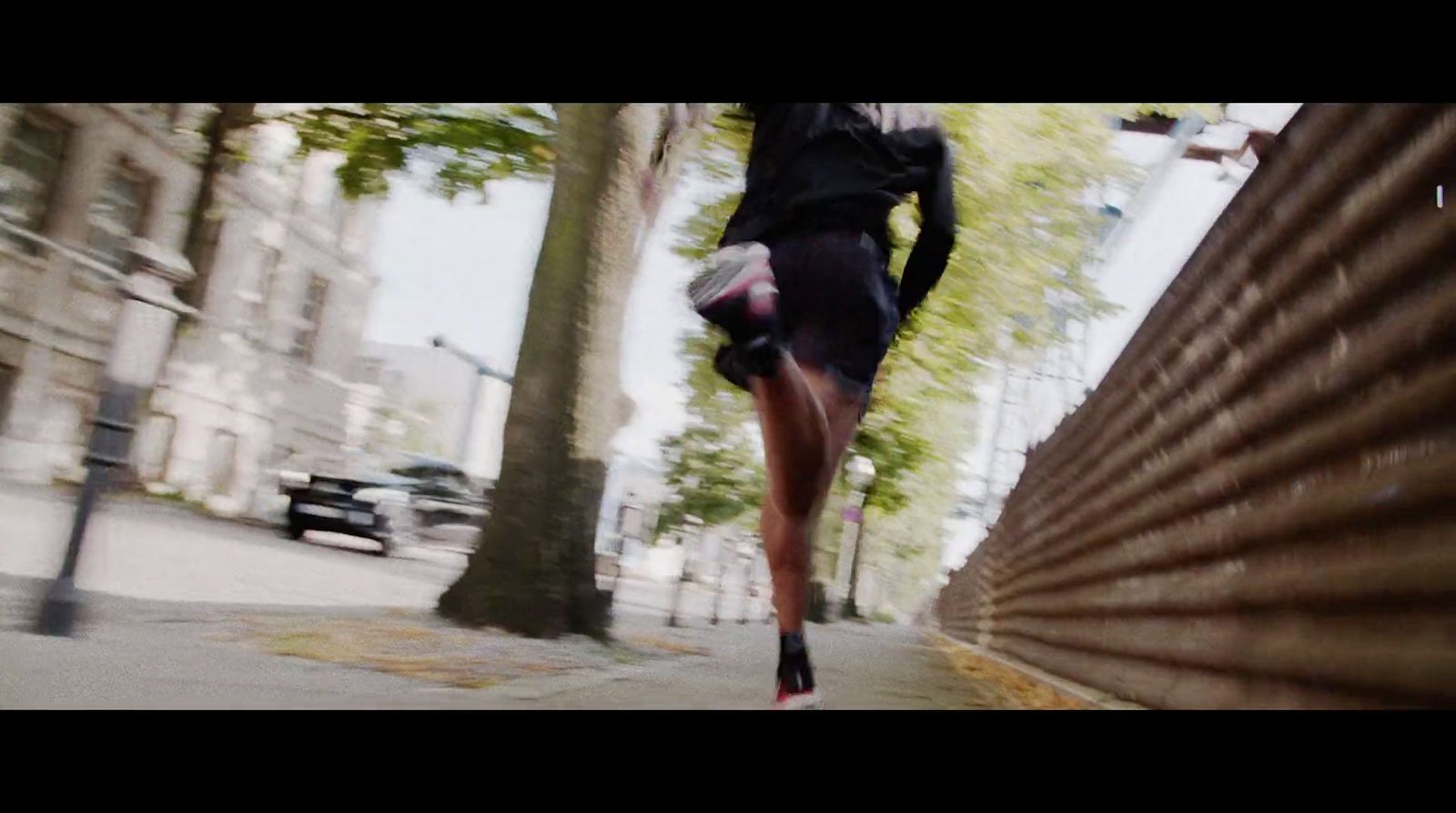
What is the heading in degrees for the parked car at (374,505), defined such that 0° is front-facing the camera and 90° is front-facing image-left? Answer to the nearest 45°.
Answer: approximately 45°

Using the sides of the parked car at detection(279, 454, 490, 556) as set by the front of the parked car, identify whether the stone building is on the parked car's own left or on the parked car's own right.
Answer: on the parked car's own right

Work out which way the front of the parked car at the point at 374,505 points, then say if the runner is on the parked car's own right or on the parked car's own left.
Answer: on the parked car's own left

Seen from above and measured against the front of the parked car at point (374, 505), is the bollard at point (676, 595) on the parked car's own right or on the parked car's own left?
on the parked car's own left

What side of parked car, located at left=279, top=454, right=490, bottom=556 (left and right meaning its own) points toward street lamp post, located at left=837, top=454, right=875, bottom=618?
back

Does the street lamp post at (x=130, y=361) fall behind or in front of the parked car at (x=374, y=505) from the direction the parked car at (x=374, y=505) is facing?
in front

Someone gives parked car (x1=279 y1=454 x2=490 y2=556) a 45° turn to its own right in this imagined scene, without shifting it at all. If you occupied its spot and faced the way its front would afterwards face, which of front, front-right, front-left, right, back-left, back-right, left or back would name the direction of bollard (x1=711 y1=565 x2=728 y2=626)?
back-left

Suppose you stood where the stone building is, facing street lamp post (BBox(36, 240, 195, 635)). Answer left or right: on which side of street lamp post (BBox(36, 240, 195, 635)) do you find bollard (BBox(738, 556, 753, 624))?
left

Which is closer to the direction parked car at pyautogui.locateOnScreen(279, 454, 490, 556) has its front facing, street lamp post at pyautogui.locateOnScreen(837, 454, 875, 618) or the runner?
the runner

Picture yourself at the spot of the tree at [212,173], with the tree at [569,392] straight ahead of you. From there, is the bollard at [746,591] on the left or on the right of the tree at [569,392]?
left

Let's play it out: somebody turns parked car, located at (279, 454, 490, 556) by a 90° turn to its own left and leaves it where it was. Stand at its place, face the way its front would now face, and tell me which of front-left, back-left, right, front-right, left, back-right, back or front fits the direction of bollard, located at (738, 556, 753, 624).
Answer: front

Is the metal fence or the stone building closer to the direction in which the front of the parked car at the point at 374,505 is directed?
the metal fence

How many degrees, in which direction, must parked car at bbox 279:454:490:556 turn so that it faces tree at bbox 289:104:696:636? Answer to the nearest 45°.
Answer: approximately 45° to its left

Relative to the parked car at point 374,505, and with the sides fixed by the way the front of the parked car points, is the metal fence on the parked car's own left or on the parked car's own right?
on the parked car's own left
